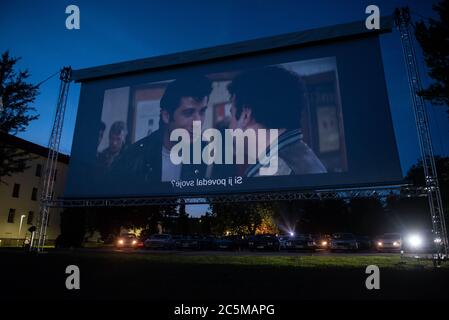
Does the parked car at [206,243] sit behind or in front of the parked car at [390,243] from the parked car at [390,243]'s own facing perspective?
in front

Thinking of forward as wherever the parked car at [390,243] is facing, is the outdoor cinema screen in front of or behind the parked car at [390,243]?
in front
